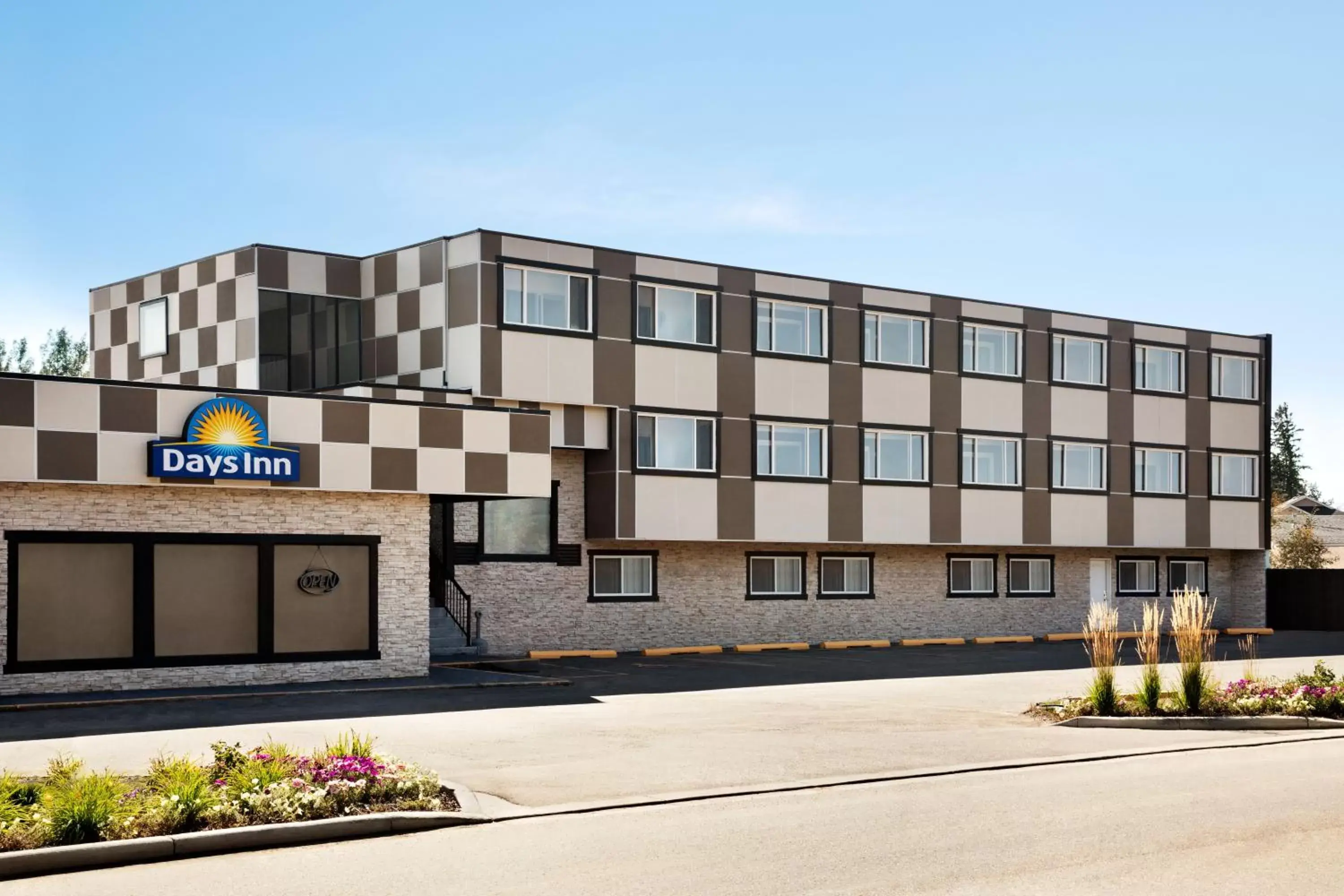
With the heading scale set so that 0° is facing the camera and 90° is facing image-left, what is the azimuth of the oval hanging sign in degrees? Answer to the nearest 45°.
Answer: approximately 0°

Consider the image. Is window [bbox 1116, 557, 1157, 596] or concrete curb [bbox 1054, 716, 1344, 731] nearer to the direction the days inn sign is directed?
the concrete curb

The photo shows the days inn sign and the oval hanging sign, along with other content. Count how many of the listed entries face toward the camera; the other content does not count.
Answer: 2

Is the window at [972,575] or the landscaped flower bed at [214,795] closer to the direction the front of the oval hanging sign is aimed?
the landscaped flower bed

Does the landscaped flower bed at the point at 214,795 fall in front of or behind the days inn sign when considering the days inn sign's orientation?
in front

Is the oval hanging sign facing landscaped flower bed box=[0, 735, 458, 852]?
yes
